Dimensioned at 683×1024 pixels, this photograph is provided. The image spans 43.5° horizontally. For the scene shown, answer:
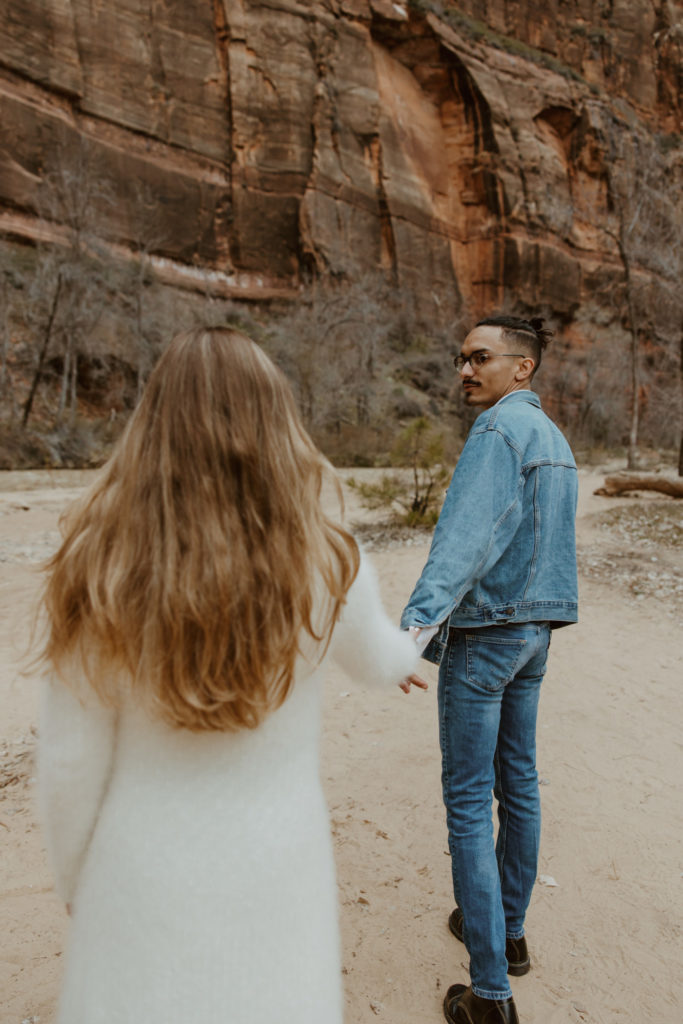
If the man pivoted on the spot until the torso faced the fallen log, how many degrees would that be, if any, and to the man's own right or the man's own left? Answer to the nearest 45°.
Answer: approximately 45° to the man's own right

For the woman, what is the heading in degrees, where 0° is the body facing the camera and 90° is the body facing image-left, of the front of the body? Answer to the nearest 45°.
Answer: approximately 180°

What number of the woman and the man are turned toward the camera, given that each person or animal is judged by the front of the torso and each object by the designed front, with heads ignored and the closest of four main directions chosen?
0

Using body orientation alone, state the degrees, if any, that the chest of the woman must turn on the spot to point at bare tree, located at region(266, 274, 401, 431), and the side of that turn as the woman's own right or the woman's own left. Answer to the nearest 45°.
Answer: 0° — they already face it

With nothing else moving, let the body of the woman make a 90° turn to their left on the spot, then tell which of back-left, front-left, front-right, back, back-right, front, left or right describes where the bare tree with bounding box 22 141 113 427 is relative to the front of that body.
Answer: right

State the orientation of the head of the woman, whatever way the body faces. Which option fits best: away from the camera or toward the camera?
away from the camera

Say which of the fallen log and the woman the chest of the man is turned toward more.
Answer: the fallen log

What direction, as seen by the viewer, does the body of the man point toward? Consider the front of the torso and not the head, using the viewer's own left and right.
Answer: facing away from the viewer and to the left of the viewer

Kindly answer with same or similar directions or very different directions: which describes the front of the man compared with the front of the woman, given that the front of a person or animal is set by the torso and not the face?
same or similar directions

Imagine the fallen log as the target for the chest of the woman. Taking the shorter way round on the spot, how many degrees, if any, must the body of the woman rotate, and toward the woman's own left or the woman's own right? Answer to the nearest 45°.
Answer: approximately 45° to the woman's own right

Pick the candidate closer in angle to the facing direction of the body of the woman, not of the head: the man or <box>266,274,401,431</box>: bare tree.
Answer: the bare tree

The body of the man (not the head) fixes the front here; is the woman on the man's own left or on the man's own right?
on the man's own left
